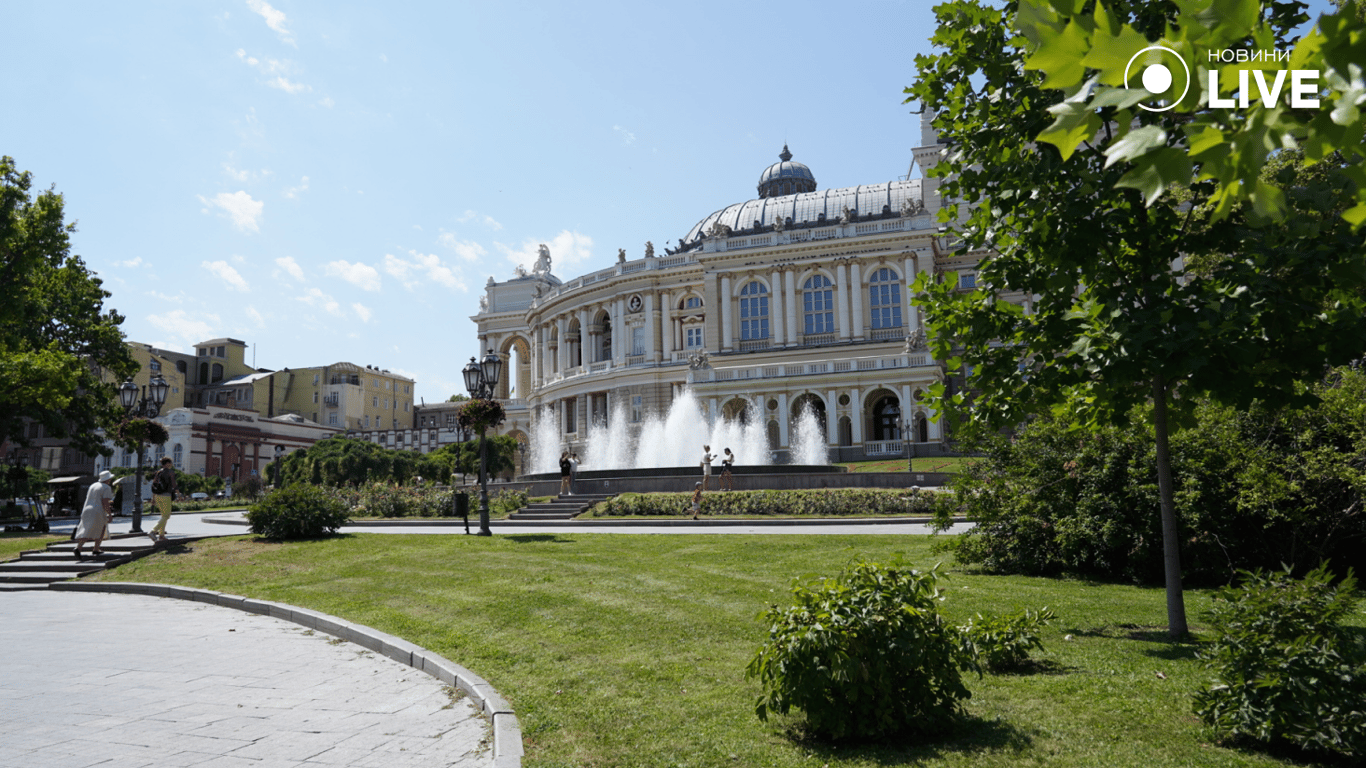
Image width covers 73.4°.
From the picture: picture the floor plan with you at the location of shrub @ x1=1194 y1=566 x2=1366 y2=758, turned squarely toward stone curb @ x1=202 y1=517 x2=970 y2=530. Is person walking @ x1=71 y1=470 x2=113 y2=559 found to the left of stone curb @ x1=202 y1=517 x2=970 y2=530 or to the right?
left

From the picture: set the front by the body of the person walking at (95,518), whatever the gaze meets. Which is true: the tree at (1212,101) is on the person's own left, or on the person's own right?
on the person's own right

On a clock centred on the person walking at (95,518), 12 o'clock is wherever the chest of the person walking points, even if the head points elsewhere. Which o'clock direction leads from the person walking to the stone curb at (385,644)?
The stone curb is roughly at 4 o'clock from the person walking.

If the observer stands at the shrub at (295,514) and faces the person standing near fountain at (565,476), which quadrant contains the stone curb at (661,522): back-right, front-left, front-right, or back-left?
front-right

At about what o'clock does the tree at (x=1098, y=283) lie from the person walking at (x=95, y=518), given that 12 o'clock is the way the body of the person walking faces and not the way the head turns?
The tree is roughly at 4 o'clock from the person walking.

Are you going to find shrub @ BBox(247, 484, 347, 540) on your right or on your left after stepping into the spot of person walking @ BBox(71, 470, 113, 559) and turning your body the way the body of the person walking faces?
on your right
